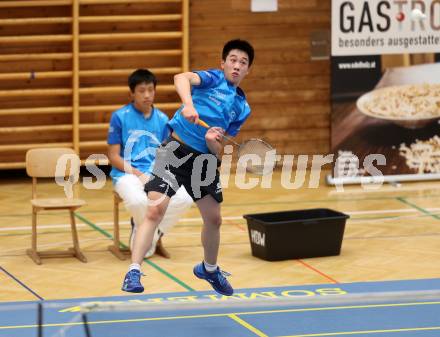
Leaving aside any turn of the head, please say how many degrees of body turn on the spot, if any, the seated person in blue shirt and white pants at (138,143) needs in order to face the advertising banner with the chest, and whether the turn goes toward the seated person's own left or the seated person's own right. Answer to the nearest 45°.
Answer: approximately 90° to the seated person's own left

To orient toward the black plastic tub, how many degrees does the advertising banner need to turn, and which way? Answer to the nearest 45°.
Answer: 0° — it already faces it

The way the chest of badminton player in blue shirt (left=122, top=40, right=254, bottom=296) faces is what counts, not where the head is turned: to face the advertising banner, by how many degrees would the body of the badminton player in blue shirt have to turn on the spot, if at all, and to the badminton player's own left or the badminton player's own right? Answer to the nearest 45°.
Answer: approximately 135° to the badminton player's own left

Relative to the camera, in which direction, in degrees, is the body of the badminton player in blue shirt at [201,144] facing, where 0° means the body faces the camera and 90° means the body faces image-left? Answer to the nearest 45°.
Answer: approximately 0°

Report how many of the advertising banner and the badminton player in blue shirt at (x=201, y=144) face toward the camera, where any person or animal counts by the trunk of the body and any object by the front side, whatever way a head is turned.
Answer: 2

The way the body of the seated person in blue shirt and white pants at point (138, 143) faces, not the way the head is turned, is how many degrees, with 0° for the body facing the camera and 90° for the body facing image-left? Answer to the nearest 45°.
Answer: approximately 315°

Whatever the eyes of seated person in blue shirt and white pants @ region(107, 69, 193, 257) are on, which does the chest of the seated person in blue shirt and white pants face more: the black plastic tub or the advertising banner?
the black plastic tub

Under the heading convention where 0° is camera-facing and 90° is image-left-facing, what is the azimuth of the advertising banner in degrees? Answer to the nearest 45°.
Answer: approximately 0°
